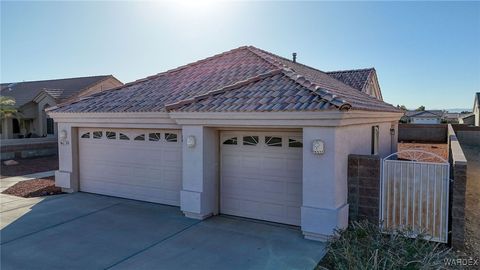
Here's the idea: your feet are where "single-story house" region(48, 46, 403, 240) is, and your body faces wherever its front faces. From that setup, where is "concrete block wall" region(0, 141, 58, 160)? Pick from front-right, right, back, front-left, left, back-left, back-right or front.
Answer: right

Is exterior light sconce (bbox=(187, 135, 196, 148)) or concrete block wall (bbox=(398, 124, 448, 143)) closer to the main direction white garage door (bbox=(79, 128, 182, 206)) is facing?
the exterior light sconce

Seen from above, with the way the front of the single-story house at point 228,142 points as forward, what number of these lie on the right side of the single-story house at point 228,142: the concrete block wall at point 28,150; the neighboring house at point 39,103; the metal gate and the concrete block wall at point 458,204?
2

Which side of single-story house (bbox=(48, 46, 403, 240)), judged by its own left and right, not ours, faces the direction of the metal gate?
left

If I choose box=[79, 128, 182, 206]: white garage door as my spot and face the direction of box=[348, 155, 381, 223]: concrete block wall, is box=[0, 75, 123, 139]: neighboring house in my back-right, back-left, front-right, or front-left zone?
back-left

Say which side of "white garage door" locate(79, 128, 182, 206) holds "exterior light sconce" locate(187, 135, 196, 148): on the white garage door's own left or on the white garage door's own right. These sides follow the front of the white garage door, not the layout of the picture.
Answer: on the white garage door's own left

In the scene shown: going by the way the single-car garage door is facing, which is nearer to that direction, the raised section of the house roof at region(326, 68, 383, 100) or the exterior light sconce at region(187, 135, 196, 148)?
the exterior light sconce

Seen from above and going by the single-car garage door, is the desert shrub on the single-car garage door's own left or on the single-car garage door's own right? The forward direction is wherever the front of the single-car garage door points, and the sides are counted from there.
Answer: on the single-car garage door's own left

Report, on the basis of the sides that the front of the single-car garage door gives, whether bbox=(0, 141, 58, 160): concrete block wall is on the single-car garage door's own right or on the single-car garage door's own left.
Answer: on the single-car garage door's own right

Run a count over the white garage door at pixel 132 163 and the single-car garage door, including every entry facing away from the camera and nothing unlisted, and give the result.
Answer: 0

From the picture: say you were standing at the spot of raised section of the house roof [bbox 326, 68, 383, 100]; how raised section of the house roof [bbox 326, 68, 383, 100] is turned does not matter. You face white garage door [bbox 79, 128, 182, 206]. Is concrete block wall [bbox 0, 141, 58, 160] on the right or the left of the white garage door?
right

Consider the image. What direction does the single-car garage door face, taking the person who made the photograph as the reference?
facing the viewer and to the left of the viewer
